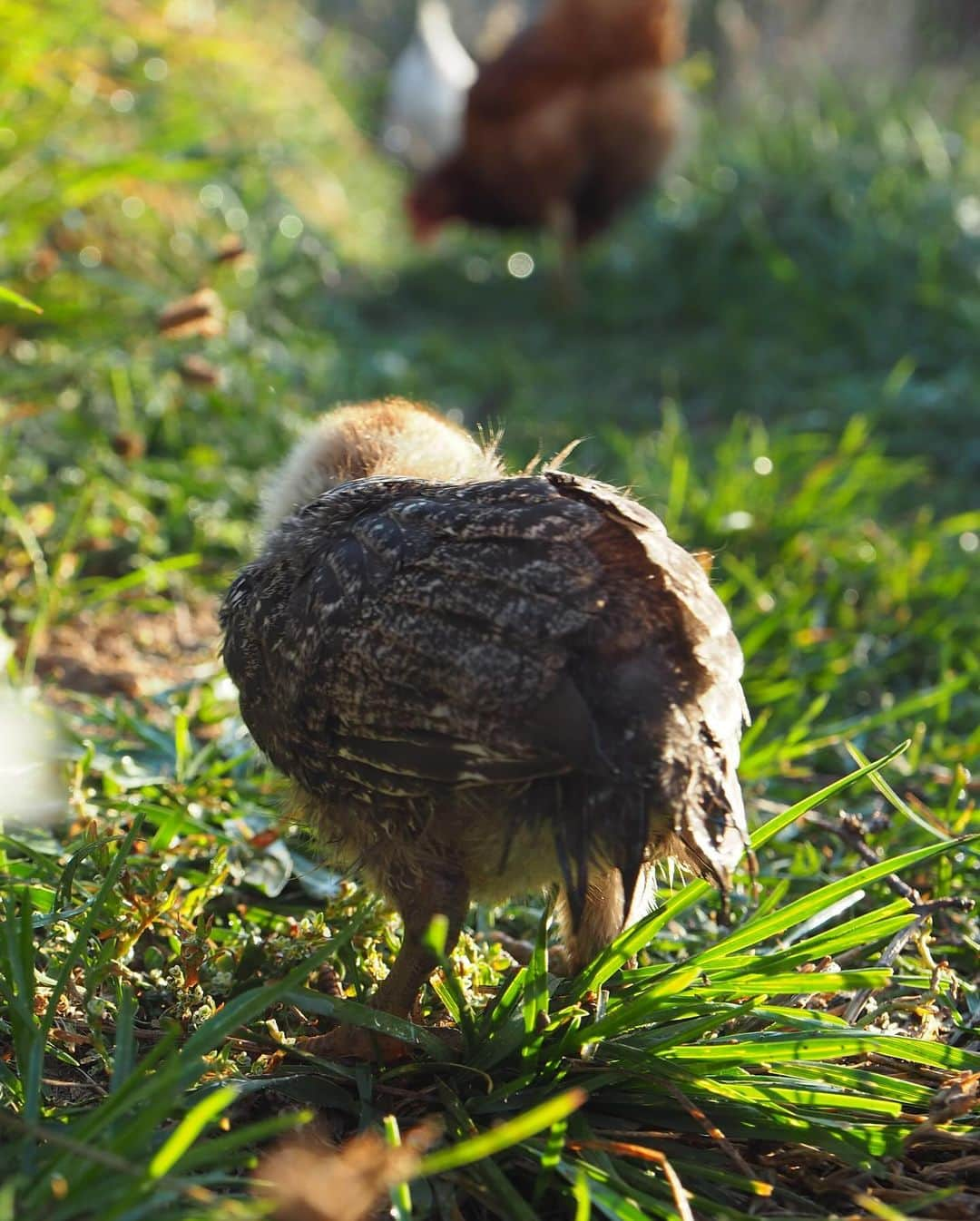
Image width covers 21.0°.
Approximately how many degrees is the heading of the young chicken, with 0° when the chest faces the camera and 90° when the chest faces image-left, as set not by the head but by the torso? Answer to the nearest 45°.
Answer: approximately 135°

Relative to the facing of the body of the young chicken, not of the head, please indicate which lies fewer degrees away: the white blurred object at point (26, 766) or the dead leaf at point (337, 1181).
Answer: the white blurred object

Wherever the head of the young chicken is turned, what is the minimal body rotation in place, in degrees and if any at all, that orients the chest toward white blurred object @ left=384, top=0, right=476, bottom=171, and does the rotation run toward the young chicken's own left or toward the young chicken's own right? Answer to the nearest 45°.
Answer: approximately 45° to the young chicken's own right

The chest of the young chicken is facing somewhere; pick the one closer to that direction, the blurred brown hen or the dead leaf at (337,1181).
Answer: the blurred brown hen

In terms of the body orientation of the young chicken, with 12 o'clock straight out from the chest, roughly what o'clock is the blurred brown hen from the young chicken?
The blurred brown hen is roughly at 2 o'clock from the young chicken.

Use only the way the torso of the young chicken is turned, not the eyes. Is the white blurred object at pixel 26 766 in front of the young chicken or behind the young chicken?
in front
